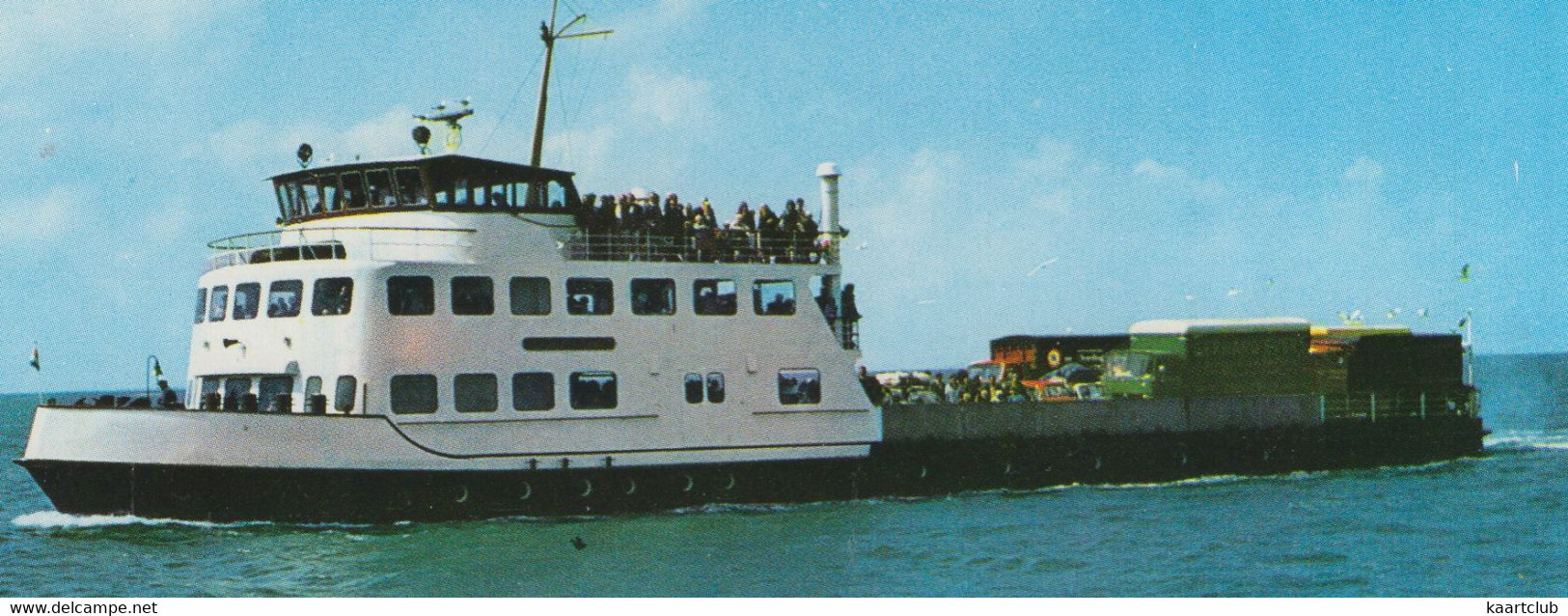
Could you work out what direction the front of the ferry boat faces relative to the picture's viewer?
facing the viewer and to the left of the viewer
